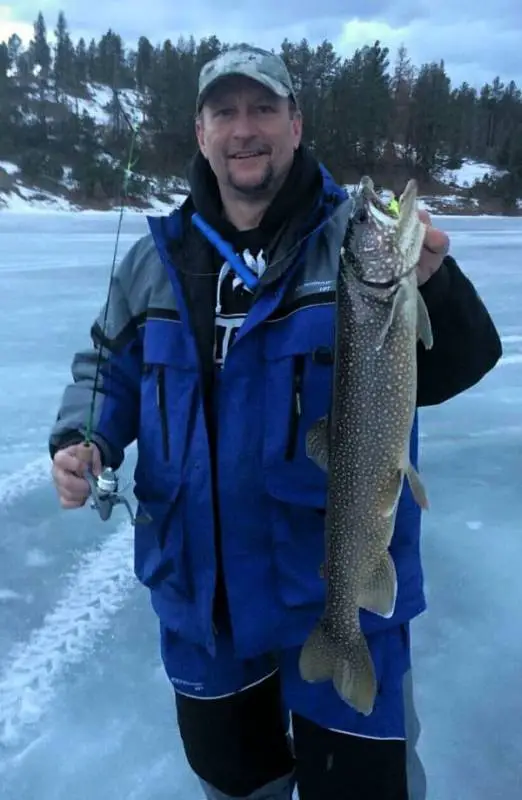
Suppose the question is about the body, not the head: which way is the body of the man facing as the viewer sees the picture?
toward the camera

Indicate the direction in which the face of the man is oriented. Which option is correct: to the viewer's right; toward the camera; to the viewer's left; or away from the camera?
toward the camera
